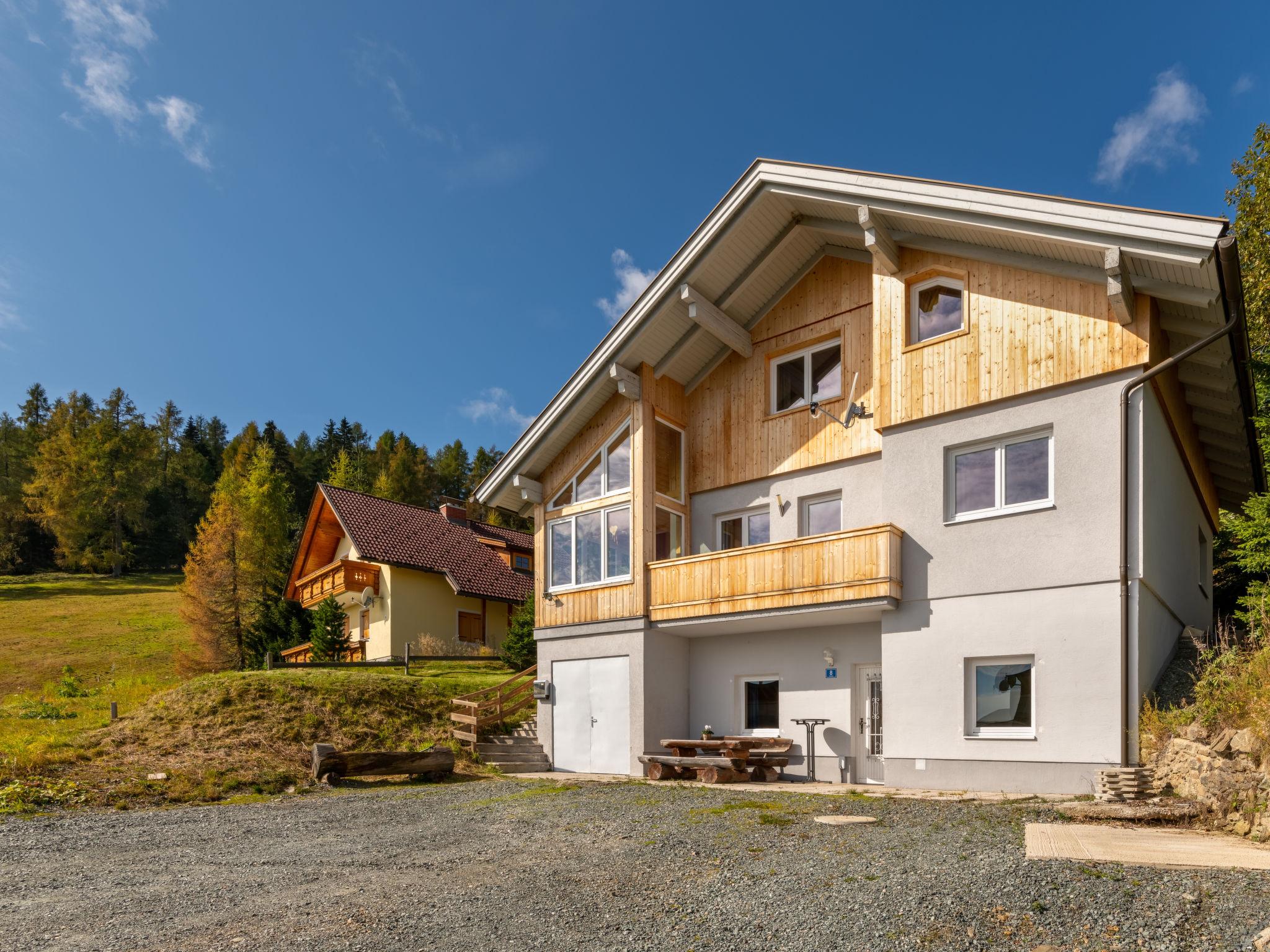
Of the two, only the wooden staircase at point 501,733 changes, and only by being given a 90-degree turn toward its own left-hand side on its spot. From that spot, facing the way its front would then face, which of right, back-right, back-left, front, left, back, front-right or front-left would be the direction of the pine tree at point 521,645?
left

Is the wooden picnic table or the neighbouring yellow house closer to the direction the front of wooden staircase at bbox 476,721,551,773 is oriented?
the wooden picnic table

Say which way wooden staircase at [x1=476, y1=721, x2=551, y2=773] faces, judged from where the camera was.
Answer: facing the viewer

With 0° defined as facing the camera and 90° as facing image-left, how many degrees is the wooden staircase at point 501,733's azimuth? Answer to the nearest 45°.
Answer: approximately 0°

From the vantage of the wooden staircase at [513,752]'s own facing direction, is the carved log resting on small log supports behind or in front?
in front
